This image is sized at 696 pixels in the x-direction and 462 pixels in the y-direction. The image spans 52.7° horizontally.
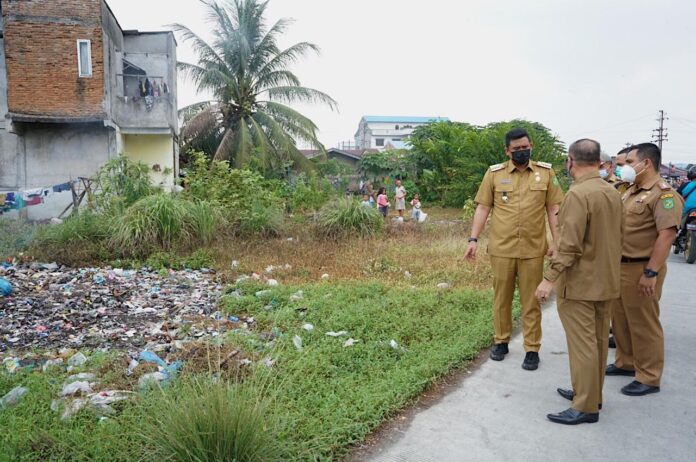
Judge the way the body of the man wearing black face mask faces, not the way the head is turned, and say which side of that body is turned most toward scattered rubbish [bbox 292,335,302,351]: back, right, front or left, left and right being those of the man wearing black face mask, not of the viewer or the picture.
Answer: right

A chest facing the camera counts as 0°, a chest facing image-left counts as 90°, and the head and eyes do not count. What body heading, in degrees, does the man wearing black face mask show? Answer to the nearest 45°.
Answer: approximately 0°

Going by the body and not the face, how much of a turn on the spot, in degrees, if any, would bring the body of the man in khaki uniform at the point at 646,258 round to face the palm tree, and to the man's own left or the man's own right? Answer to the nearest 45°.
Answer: approximately 45° to the man's own right

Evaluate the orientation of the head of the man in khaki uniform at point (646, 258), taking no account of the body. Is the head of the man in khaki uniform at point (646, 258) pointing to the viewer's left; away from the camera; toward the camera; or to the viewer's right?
to the viewer's left

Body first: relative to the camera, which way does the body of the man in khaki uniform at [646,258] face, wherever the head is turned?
to the viewer's left

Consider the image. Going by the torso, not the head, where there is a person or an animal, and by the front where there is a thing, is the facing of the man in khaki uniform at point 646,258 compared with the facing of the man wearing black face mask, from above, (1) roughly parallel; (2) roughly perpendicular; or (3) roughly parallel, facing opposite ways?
roughly perpendicular

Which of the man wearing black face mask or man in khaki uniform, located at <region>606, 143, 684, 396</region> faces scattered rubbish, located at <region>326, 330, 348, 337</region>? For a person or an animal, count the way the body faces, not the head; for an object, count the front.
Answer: the man in khaki uniform
